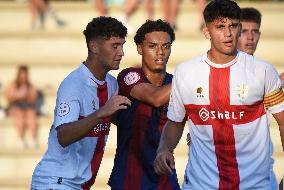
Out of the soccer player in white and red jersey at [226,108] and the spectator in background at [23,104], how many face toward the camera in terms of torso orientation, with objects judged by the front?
2

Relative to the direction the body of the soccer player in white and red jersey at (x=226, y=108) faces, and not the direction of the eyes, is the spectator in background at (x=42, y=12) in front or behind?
behind

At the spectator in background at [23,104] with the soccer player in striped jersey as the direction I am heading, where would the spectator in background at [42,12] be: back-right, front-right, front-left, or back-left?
back-left

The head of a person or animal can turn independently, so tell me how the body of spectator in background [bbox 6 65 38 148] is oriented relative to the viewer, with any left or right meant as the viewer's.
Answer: facing the viewer

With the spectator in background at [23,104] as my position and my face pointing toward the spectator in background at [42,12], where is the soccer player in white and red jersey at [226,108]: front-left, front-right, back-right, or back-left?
back-right

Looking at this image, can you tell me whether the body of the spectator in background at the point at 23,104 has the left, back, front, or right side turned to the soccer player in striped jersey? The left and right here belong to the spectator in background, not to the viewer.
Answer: front

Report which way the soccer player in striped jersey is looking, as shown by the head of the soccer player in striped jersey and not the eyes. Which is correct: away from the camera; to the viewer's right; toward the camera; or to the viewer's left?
toward the camera

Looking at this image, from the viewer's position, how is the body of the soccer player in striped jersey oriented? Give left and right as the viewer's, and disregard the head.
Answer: facing the viewer and to the right of the viewer

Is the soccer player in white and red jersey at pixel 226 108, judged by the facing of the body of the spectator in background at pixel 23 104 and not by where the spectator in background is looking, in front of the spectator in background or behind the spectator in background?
in front

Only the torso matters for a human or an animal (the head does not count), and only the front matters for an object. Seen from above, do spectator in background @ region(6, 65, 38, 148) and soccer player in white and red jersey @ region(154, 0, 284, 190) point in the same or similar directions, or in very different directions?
same or similar directions

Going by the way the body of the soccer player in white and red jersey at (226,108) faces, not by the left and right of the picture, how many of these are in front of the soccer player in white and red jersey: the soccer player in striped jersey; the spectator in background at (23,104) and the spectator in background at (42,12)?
0

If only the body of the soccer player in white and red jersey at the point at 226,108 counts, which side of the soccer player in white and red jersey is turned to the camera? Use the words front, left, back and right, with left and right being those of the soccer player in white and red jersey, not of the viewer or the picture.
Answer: front
